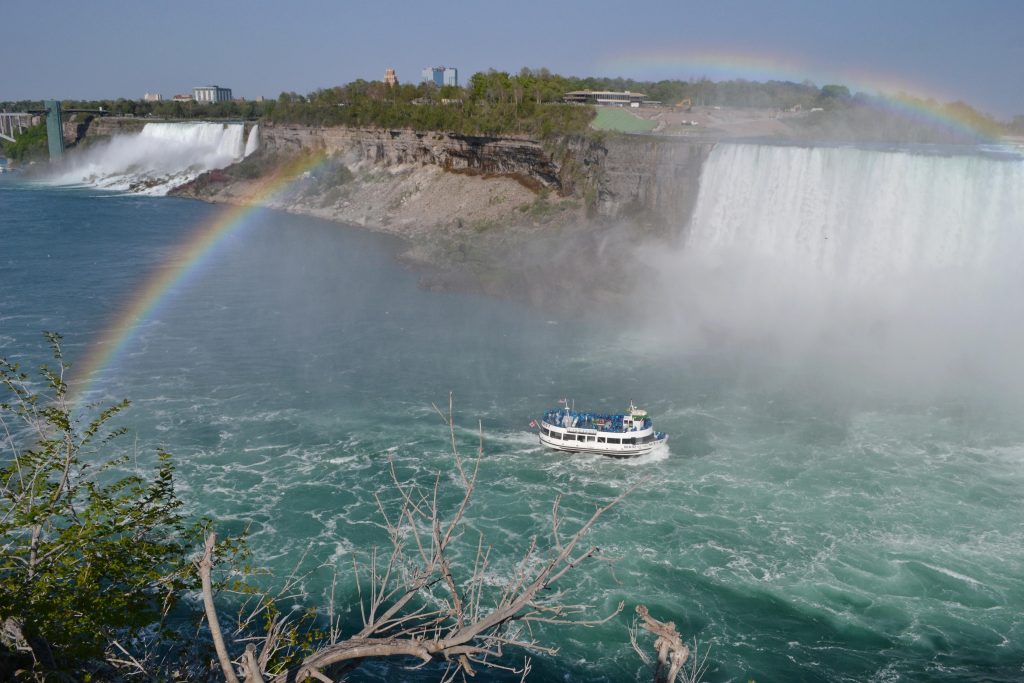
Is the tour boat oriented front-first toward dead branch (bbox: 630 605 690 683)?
no

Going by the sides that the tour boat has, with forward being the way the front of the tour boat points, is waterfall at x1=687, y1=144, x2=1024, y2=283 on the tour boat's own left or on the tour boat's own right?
on the tour boat's own left

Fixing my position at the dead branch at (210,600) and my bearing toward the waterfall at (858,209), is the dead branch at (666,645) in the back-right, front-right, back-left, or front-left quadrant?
front-right

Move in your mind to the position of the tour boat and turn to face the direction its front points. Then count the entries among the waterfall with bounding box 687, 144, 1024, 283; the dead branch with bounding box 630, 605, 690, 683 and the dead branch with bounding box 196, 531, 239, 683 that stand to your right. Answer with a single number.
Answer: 2

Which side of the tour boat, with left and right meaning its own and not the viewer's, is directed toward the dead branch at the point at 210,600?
right

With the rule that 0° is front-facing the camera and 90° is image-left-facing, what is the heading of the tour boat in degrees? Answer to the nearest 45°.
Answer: approximately 270°

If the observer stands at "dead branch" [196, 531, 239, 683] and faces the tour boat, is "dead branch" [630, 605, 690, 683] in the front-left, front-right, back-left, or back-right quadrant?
front-right
